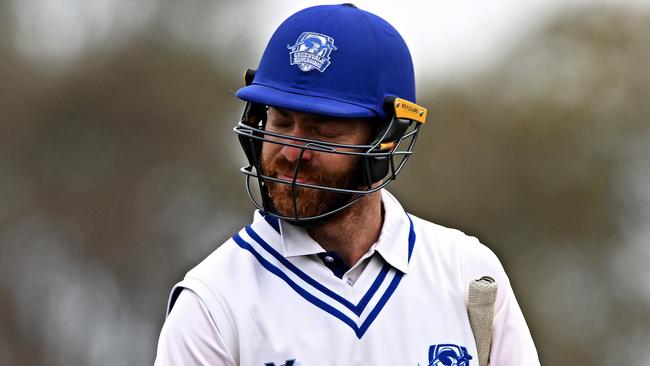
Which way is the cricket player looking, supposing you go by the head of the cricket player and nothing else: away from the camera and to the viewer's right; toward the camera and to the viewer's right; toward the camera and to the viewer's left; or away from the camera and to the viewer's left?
toward the camera and to the viewer's left

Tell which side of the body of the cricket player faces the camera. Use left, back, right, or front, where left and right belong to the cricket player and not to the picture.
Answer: front
